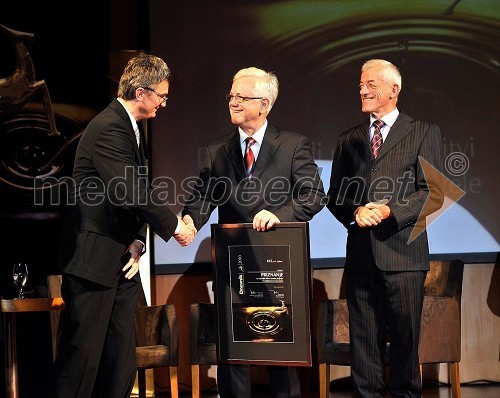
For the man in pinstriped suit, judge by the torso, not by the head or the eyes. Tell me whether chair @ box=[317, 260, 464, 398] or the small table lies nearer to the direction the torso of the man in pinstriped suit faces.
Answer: the small table

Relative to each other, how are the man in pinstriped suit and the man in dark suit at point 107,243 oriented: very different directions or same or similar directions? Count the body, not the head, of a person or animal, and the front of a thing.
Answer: very different directions

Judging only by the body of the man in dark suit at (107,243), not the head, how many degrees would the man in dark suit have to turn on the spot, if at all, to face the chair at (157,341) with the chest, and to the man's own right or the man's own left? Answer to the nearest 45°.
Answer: approximately 90° to the man's own left

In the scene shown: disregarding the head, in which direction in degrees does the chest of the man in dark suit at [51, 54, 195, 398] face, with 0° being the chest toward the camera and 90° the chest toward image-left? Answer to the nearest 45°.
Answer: approximately 270°

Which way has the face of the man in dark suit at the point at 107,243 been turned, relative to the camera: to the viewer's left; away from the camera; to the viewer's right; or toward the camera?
to the viewer's right

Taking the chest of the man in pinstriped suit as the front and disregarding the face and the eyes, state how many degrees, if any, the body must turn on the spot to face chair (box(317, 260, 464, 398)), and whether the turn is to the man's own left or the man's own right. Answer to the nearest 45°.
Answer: approximately 135° to the man's own right
